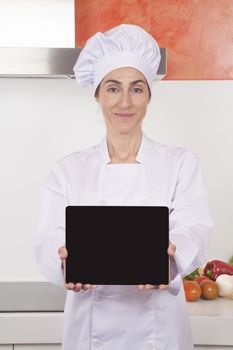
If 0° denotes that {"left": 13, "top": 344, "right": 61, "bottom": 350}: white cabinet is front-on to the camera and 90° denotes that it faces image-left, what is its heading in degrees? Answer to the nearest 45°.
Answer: approximately 0°

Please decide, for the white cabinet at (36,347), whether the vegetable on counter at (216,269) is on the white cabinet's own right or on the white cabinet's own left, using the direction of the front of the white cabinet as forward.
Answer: on the white cabinet's own left

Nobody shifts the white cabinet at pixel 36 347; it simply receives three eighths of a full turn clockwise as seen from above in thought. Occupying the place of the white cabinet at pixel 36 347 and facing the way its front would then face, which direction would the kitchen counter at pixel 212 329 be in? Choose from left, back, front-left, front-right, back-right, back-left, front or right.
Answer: back-right
